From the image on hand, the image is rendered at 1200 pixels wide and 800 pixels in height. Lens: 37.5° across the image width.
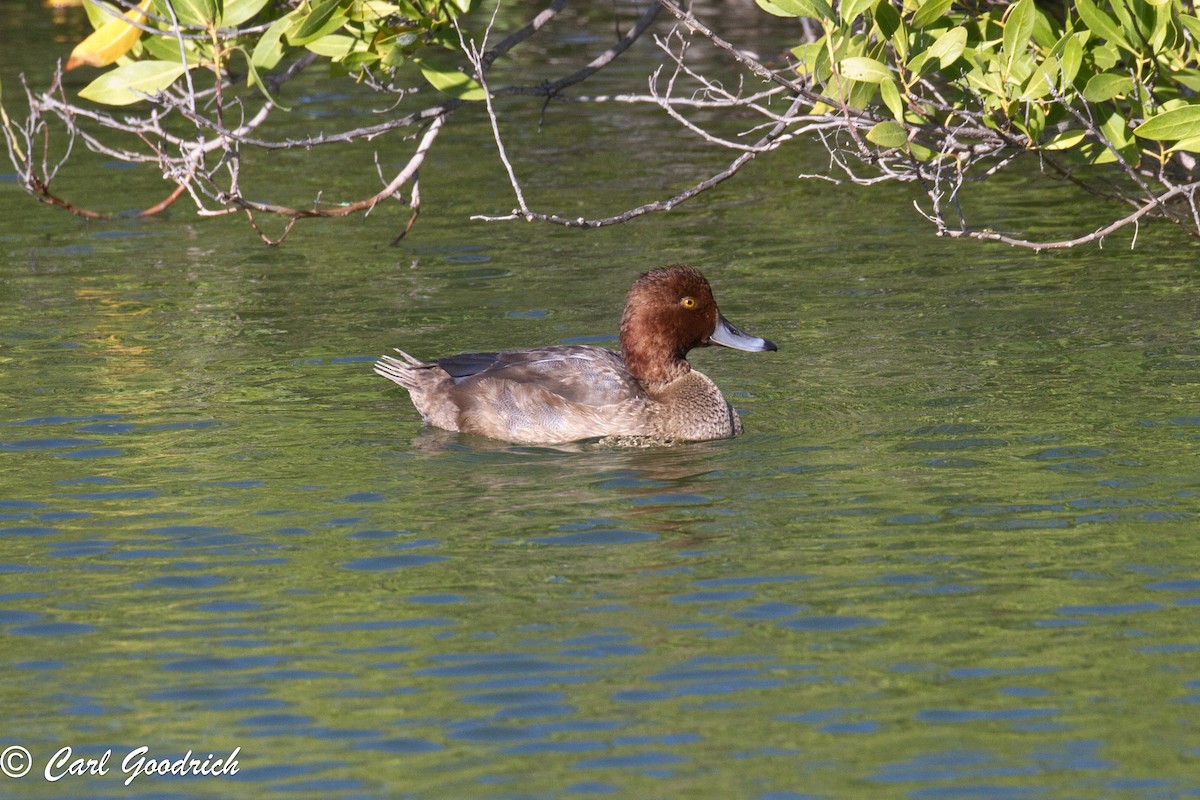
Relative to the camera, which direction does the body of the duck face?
to the viewer's right
